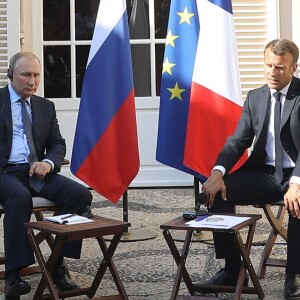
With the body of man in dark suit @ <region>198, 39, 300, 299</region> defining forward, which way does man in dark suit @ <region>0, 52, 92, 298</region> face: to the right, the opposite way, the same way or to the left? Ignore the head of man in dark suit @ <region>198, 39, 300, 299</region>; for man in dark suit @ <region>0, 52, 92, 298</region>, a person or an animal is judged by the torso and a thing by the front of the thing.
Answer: to the left

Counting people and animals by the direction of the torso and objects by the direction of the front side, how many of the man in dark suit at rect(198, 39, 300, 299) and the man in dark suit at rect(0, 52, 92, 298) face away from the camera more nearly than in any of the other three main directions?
0

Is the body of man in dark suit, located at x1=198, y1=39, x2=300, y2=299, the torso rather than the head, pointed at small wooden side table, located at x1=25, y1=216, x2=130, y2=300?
yes

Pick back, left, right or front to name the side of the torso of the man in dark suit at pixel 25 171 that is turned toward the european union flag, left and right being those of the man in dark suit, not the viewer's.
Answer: left

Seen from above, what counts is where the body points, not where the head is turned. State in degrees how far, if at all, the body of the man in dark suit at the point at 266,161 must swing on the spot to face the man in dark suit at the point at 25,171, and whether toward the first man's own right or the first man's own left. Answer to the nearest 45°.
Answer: approximately 45° to the first man's own right

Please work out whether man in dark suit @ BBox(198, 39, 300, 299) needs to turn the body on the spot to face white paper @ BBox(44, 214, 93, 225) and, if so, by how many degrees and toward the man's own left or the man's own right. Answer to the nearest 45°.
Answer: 0° — they already face it

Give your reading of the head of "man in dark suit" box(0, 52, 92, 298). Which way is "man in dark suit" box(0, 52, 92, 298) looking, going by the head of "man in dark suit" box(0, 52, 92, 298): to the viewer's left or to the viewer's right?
to the viewer's right

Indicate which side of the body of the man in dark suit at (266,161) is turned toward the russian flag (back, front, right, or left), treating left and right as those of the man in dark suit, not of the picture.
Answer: right

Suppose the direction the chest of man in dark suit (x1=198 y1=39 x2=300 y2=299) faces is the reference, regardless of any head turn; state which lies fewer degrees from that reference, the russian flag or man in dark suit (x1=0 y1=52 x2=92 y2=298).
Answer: the man in dark suit

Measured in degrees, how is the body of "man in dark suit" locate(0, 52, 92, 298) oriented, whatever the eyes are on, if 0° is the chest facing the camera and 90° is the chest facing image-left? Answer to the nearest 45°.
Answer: approximately 315°

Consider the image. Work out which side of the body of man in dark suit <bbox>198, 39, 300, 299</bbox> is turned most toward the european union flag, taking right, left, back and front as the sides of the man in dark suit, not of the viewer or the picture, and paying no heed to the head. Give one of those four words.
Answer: right
